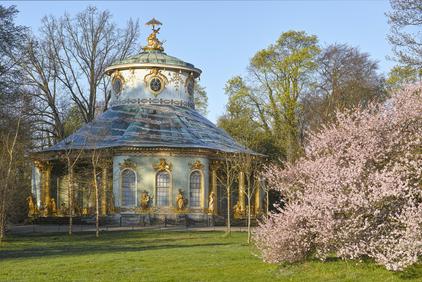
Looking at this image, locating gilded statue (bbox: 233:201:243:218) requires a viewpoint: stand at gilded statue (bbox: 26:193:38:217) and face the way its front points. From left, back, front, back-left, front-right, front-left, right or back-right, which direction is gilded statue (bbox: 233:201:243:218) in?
back-left

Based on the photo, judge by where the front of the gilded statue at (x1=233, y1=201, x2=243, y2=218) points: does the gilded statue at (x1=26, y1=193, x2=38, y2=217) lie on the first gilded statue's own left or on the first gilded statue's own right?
on the first gilded statue's own right

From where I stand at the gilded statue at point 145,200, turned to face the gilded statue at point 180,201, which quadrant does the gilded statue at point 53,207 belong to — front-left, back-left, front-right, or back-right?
back-left

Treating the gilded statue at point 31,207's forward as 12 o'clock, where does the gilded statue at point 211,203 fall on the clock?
the gilded statue at point 211,203 is roughly at 8 o'clock from the gilded statue at point 31,207.

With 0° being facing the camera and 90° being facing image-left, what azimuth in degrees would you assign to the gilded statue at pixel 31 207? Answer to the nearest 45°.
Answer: approximately 45°

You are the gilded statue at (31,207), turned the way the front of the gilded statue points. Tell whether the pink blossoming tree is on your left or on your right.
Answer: on your left

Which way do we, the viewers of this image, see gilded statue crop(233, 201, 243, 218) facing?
facing the viewer

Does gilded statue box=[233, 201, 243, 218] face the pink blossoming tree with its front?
yes

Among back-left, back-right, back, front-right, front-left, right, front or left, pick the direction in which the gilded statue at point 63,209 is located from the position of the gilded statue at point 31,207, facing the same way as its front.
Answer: back-left

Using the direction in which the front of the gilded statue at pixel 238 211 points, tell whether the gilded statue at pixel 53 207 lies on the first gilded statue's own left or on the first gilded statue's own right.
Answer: on the first gilded statue's own right

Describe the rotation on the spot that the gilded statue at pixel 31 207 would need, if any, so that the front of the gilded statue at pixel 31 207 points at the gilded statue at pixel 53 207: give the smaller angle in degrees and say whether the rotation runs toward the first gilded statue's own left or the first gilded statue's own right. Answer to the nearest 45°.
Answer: approximately 135° to the first gilded statue's own left

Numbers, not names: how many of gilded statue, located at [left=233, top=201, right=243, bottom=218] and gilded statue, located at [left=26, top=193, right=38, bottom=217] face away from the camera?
0
